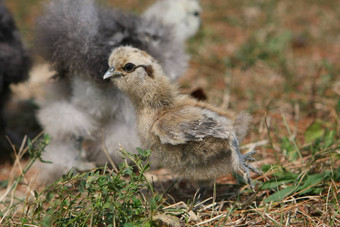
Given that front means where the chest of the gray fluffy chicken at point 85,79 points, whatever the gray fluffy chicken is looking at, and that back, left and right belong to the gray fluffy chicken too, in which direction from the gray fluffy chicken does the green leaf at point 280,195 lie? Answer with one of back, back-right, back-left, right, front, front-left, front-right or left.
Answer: front-right

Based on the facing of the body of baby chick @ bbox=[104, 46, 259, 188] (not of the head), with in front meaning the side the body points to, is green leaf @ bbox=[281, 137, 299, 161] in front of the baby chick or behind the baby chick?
behind

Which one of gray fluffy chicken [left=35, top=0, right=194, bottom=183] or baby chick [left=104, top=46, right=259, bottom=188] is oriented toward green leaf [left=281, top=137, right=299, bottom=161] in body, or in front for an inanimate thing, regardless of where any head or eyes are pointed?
the gray fluffy chicken

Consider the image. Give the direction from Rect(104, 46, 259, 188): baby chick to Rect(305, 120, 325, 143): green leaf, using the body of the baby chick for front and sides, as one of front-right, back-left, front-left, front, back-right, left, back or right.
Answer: back-right

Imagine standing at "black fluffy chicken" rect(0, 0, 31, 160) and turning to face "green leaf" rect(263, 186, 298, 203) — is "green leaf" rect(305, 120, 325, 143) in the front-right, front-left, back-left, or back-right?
front-left

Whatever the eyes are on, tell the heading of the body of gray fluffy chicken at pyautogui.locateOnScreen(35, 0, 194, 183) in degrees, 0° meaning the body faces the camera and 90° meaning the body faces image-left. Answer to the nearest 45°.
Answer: approximately 270°

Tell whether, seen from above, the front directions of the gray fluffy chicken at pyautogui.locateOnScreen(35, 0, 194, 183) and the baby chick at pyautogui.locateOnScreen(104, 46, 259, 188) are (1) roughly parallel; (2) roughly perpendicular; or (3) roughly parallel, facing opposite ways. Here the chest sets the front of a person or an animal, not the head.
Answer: roughly parallel, facing opposite ways

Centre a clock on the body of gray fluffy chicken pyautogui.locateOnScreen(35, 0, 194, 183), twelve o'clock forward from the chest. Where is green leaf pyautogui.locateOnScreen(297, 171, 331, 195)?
The green leaf is roughly at 1 o'clock from the gray fluffy chicken.

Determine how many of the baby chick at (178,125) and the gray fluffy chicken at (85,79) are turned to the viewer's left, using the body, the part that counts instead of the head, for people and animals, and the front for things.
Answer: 1

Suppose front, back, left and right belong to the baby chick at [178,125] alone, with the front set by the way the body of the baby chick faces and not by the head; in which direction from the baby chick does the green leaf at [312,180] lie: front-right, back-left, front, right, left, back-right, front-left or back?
back

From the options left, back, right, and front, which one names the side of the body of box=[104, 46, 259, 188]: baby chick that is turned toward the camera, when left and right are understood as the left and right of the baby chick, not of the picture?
left

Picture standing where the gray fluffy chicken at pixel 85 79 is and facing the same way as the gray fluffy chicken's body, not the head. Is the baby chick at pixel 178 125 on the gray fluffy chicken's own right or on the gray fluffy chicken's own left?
on the gray fluffy chicken's own right

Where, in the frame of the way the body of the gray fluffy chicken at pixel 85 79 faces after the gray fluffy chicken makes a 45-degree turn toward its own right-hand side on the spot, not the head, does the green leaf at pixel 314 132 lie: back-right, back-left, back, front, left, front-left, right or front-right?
front-left

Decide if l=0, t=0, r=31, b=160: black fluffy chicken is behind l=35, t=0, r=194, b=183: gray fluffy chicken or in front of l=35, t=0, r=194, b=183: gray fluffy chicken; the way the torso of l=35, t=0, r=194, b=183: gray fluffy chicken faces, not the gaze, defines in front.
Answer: behind
